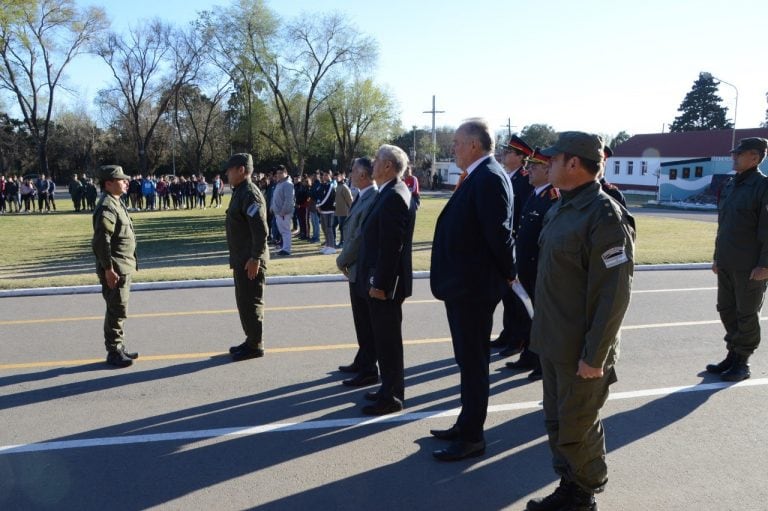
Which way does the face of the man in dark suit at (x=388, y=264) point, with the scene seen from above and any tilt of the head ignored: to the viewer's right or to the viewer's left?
to the viewer's left

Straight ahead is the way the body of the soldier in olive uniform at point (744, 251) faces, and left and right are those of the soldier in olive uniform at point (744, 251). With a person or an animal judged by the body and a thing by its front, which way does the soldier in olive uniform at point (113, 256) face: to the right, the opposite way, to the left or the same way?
the opposite way

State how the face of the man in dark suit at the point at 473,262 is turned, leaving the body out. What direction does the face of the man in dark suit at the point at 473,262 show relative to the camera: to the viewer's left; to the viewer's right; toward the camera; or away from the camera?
to the viewer's left

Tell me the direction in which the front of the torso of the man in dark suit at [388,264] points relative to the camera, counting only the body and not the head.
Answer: to the viewer's left

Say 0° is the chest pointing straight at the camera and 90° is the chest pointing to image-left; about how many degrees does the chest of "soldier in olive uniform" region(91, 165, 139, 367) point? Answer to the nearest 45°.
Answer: approximately 270°

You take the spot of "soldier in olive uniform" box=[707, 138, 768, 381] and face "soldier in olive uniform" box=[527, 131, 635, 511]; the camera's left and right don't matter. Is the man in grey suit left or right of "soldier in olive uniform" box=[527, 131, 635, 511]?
right

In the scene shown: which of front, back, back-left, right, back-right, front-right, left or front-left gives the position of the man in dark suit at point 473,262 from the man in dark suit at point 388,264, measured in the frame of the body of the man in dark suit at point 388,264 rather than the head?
back-left

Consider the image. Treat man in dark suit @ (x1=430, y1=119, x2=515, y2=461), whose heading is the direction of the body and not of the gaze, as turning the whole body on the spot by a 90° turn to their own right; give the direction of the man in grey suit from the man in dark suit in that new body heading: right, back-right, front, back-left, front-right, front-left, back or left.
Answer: front-left

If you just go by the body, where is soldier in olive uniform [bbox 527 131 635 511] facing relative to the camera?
to the viewer's left

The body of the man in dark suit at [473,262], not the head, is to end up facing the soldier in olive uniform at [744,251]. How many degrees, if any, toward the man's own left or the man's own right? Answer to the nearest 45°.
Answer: approximately 135° to the man's own right

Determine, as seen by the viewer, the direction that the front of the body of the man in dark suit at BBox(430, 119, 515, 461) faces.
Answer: to the viewer's left

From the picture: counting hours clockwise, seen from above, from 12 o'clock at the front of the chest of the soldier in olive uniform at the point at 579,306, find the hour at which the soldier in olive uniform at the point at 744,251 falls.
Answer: the soldier in olive uniform at the point at 744,251 is roughly at 4 o'clock from the soldier in olive uniform at the point at 579,306.
